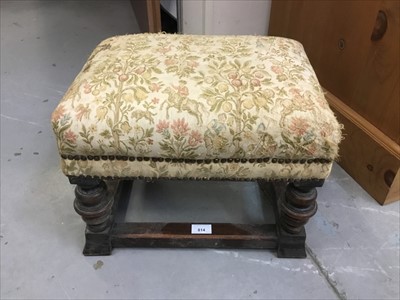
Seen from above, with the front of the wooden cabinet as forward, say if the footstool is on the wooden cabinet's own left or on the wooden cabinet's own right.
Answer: on the wooden cabinet's own right
